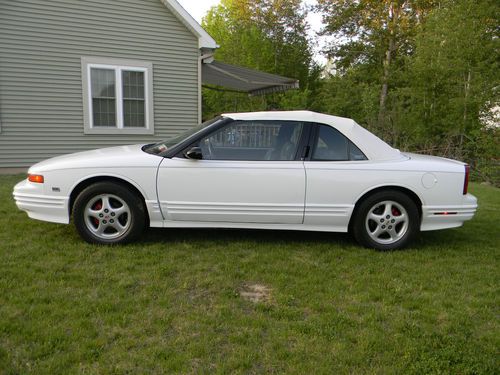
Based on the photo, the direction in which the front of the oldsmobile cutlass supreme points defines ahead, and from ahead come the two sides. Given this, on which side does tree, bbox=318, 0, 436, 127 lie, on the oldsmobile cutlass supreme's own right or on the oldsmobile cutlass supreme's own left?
on the oldsmobile cutlass supreme's own right

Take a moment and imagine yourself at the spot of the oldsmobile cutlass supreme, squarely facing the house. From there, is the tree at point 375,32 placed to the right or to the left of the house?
right

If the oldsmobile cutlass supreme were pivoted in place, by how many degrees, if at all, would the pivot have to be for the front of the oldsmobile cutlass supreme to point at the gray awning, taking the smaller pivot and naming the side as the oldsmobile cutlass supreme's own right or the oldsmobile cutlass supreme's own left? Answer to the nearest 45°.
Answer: approximately 90° to the oldsmobile cutlass supreme's own right

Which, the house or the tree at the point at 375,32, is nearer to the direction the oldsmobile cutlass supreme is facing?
the house

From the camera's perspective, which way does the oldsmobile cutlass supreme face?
to the viewer's left

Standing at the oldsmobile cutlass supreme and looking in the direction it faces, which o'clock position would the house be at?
The house is roughly at 2 o'clock from the oldsmobile cutlass supreme.
